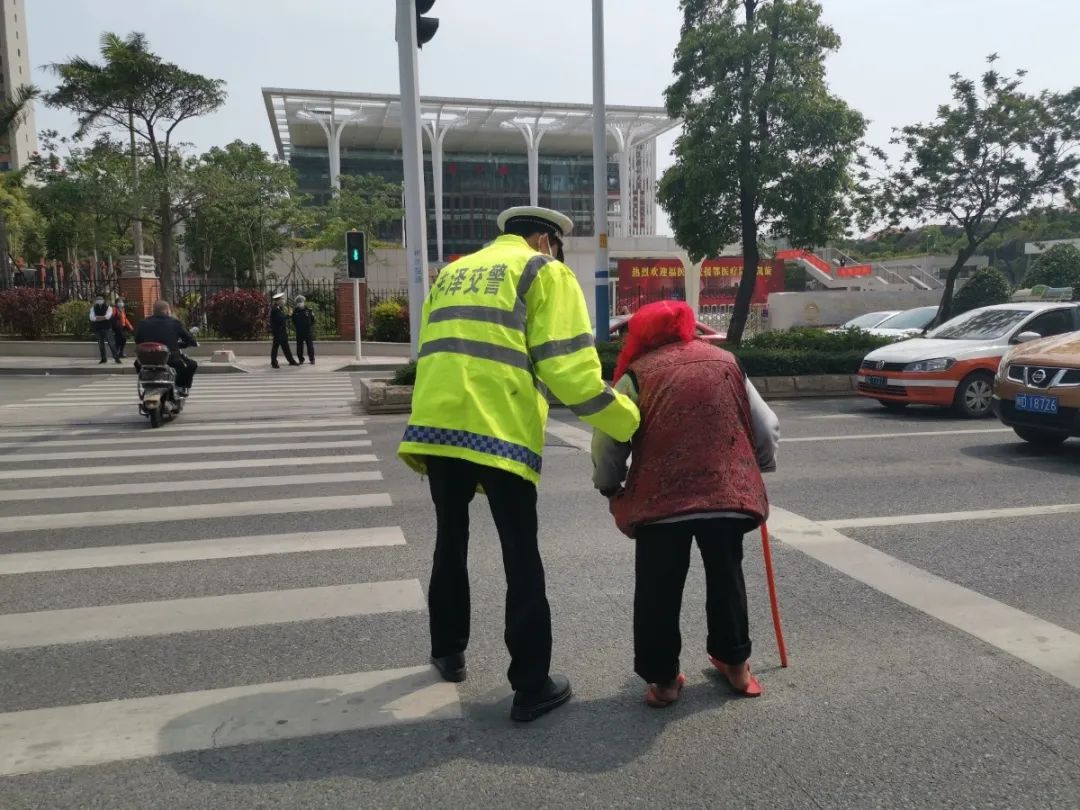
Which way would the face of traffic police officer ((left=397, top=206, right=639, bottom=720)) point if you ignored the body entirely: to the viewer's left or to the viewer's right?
to the viewer's right

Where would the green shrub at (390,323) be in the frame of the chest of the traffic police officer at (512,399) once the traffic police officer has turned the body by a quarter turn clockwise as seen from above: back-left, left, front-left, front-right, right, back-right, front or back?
back-left

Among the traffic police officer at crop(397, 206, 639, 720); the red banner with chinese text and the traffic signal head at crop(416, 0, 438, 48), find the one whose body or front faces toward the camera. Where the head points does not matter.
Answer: the red banner with chinese text

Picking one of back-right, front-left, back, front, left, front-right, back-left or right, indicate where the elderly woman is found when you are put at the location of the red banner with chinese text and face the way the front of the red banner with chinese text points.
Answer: front

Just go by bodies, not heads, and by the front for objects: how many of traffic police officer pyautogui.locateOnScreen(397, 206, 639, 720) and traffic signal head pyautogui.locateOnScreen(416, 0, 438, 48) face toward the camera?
0

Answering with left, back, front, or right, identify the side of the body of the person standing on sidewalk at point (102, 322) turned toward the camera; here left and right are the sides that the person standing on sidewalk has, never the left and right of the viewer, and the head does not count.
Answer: front

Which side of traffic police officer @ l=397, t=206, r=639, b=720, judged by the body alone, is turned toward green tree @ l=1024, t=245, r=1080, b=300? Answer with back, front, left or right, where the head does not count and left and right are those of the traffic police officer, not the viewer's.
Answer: front

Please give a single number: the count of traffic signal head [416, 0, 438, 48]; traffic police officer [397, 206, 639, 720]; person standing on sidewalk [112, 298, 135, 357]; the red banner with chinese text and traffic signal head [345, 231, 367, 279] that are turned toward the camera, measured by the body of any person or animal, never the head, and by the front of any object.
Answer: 3

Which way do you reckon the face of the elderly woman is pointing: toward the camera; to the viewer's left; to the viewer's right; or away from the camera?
away from the camera

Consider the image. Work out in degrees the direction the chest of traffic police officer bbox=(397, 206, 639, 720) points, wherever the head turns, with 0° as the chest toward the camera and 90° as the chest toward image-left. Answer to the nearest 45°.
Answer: approximately 225°

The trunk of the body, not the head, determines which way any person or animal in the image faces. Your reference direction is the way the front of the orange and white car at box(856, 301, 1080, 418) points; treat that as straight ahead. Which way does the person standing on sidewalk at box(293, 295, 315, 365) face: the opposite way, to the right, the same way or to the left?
to the left

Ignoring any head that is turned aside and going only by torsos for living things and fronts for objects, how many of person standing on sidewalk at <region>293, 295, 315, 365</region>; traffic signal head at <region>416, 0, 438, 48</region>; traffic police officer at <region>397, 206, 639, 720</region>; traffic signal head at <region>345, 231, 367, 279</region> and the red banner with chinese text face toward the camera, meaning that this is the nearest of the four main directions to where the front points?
3

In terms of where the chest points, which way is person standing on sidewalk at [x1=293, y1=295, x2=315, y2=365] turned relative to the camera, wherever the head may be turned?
toward the camera

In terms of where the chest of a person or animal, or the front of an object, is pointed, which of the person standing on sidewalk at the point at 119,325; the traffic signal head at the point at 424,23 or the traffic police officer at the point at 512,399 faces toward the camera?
the person standing on sidewalk
